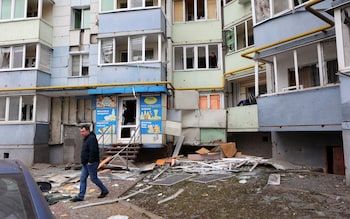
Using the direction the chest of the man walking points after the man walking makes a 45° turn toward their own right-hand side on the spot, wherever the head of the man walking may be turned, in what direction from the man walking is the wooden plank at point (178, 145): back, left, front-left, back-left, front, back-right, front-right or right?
right

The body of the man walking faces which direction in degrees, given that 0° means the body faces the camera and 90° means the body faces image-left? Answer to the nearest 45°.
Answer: approximately 90°

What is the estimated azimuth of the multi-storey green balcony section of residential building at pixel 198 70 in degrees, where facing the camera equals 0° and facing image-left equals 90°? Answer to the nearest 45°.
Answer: approximately 0°

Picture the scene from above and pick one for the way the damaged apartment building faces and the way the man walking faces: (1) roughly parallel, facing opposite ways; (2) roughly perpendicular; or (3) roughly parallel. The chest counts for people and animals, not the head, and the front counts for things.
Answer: roughly perpendicular

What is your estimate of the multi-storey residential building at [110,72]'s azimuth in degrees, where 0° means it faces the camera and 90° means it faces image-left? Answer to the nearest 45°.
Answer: approximately 0°

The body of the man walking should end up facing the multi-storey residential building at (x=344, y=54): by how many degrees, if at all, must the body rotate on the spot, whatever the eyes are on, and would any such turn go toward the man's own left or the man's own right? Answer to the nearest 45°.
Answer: approximately 180°

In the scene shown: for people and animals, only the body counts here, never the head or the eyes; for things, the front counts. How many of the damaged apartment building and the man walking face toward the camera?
1

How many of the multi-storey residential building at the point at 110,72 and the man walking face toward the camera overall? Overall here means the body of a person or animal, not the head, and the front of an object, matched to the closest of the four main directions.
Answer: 1
